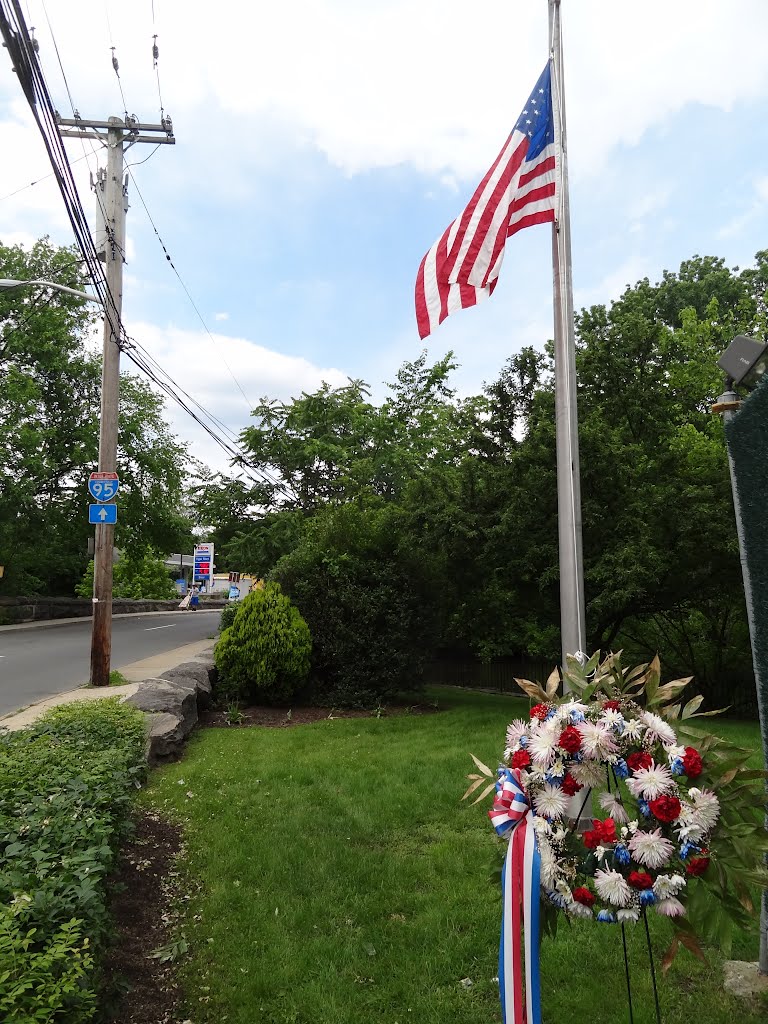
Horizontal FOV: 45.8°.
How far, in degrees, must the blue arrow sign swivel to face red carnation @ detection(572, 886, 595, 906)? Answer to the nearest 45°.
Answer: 0° — it already faces it

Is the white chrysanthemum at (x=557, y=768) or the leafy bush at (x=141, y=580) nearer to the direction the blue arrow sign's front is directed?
the white chrysanthemum

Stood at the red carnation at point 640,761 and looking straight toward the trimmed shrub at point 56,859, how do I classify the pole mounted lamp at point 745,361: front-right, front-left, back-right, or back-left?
back-right

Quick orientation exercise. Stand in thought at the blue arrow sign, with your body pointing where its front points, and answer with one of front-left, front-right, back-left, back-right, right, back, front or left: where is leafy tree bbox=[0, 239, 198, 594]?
back

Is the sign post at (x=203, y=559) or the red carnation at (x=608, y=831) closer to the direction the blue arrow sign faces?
the red carnation

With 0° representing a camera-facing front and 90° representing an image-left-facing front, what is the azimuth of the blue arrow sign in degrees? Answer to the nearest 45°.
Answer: approximately 0°

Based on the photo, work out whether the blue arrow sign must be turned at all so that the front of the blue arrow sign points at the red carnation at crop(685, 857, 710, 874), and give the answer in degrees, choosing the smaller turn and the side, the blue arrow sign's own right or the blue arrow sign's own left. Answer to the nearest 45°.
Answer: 0° — it already faces it

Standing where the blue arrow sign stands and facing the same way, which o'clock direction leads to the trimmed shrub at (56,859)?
The trimmed shrub is roughly at 12 o'clock from the blue arrow sign.

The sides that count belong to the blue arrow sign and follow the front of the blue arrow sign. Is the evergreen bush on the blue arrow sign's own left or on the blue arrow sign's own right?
on the blue arrow sign's own left

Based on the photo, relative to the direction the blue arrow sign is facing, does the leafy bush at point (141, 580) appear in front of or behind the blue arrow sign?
behind

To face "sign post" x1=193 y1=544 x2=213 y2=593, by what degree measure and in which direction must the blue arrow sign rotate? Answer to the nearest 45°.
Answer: approximately 180°
